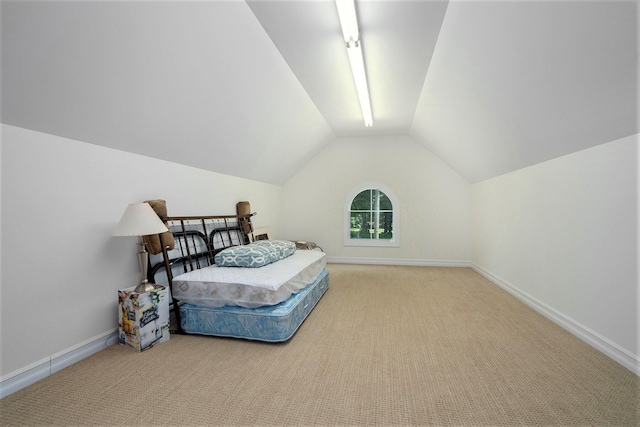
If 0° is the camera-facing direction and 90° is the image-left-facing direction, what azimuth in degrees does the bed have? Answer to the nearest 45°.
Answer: approximately 315°

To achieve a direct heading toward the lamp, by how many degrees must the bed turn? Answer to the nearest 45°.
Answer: approximately 135° to its right

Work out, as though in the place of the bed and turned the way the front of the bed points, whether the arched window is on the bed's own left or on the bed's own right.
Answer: on the bed's own left

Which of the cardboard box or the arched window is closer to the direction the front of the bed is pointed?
the arched window
